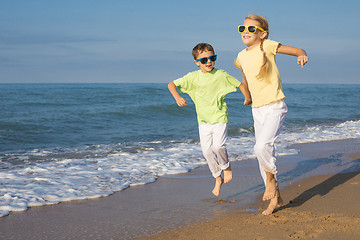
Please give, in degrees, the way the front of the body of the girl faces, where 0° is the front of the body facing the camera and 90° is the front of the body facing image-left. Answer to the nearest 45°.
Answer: approximately 45°

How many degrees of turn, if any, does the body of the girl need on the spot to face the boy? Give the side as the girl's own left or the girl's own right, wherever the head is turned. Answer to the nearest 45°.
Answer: approximately 90° to the girl's own right

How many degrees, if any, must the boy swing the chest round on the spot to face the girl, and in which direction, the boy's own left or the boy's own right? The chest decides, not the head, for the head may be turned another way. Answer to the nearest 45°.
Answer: approximately 45° to the boy's own left

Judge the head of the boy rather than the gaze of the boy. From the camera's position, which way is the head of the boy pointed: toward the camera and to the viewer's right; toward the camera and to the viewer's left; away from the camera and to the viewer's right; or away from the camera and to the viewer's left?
toward the camera and to the viewer's right
